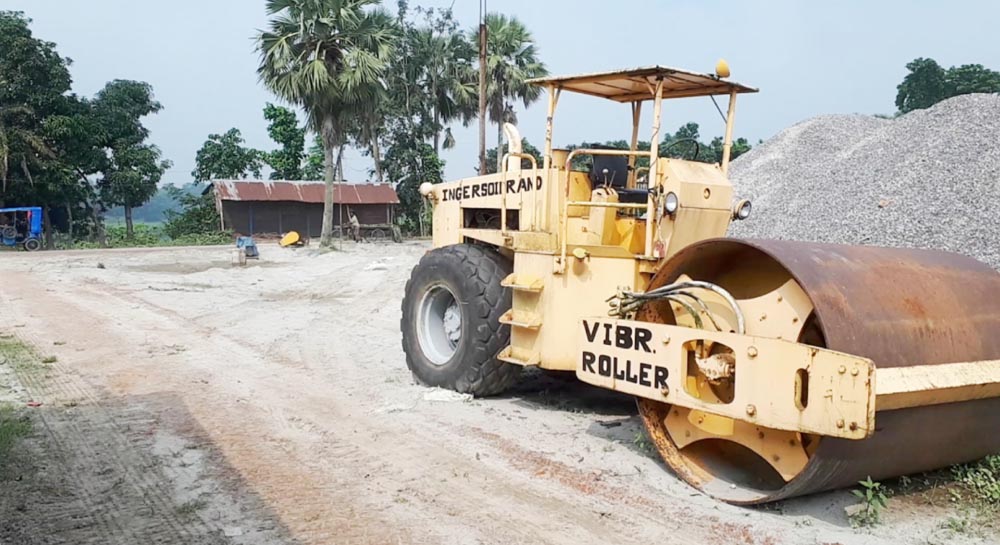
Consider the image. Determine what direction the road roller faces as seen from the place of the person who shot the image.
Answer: facing the viewer and to the right of the viewer

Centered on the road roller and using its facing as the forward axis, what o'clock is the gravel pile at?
The gravel pile is roughly at 8 o'clock from the road roller.

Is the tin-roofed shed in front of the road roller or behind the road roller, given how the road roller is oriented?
behind

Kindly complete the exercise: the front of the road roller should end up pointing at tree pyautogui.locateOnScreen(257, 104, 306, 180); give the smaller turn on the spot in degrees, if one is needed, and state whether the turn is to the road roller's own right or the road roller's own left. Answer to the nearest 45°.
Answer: approximately 180°

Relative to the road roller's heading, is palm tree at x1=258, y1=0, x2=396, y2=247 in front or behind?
behind

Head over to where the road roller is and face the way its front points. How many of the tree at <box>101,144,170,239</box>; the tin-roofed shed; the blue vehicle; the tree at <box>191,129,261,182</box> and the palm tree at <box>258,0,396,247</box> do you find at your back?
5

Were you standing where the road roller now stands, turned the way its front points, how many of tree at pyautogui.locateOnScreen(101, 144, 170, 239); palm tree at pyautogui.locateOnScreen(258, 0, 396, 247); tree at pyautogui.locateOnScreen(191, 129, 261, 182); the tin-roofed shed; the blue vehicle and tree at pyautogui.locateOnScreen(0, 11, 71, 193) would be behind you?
6

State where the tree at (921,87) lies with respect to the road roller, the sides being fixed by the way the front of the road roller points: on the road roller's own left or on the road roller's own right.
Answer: on the road roller's own left

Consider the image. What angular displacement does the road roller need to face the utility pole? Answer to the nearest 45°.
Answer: approximately 135° to its left

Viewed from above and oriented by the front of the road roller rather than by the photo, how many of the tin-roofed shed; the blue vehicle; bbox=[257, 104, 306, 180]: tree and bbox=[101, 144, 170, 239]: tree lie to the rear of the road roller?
4

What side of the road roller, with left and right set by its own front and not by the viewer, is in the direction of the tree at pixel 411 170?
back

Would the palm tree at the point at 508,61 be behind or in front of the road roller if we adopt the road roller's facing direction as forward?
behind

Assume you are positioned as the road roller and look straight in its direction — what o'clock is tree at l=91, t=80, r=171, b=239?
The tree is roughly at 6 o'clock from the road roller.
